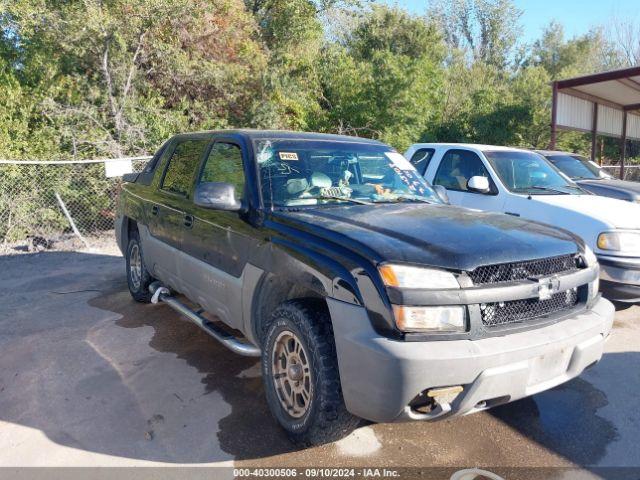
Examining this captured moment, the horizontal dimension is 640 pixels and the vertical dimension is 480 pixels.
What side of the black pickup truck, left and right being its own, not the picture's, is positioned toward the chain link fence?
back

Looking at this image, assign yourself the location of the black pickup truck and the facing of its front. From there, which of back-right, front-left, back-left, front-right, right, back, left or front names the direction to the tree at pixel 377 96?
back-left

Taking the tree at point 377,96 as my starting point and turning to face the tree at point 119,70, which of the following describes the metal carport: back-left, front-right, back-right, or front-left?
back-left

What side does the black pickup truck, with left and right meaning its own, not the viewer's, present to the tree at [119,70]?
back

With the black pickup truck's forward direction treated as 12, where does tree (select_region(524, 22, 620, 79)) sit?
The tree is roughly at 8 o'clock from the black pickup truck.

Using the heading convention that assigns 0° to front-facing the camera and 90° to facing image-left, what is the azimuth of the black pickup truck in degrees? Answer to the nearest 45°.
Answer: approximately 315°

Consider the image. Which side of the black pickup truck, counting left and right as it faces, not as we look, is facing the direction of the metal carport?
left
